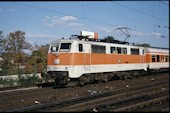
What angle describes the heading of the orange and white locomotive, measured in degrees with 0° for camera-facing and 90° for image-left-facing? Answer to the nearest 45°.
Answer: approximately 45°
